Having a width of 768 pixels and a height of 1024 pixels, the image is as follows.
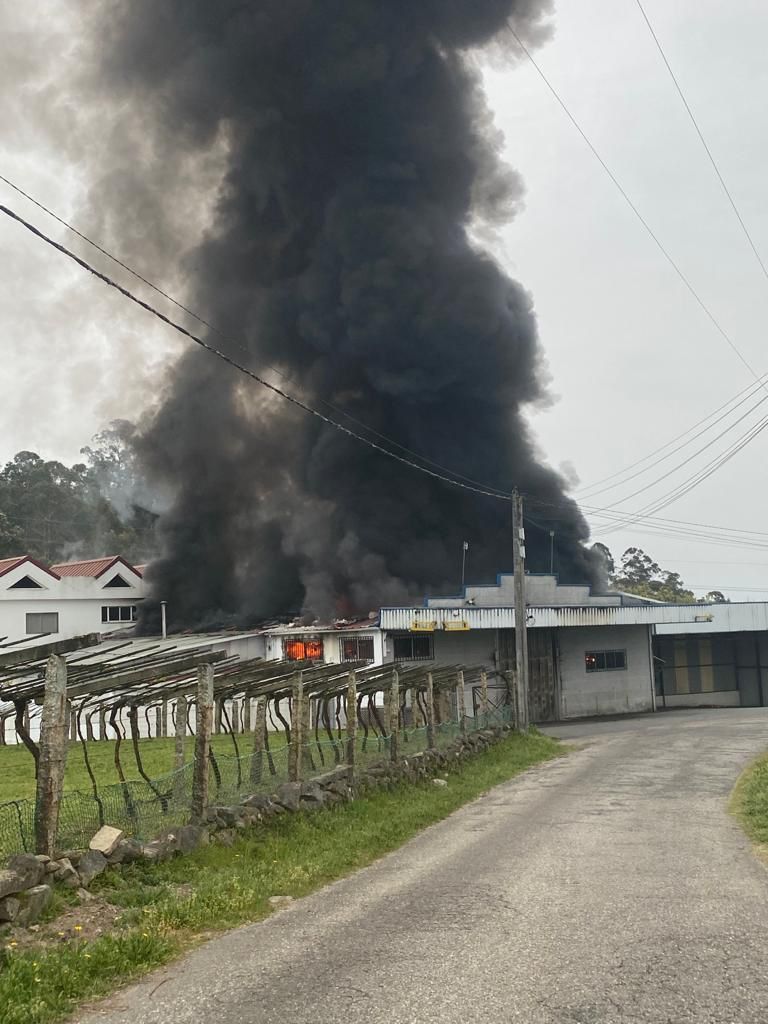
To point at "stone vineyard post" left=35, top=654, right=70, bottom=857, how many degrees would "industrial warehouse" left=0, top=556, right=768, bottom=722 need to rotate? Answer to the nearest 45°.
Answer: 0° — it already faces it

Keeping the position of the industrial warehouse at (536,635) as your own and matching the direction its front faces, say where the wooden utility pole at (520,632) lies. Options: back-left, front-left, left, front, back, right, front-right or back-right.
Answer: front

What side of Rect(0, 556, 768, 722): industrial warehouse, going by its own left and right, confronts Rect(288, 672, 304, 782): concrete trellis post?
front

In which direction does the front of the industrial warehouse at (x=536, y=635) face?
toward the camera

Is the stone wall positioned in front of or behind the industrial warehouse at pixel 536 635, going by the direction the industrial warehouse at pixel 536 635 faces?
in front

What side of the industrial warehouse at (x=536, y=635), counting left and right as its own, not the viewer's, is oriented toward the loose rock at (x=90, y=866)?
front
